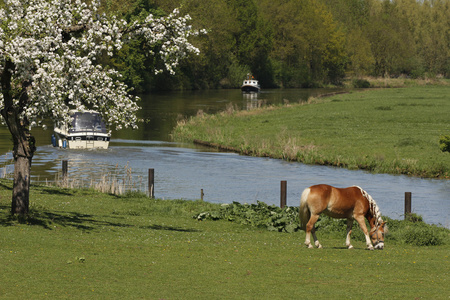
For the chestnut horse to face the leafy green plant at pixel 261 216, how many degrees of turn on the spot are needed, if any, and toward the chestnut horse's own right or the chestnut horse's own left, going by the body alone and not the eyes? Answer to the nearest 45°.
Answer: approximately 135° to the chestnut horse's own left

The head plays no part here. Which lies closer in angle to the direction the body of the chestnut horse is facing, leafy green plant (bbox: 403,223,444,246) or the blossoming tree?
the leafy green plant

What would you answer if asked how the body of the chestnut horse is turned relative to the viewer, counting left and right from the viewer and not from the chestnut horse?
facing to the right of the viewer

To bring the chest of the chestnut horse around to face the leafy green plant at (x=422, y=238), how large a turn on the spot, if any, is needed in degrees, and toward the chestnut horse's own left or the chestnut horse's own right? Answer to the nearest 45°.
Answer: approximately 45° to the chestnut horse's own left

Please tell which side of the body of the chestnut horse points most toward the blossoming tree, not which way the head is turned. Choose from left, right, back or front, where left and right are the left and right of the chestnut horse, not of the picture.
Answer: back
